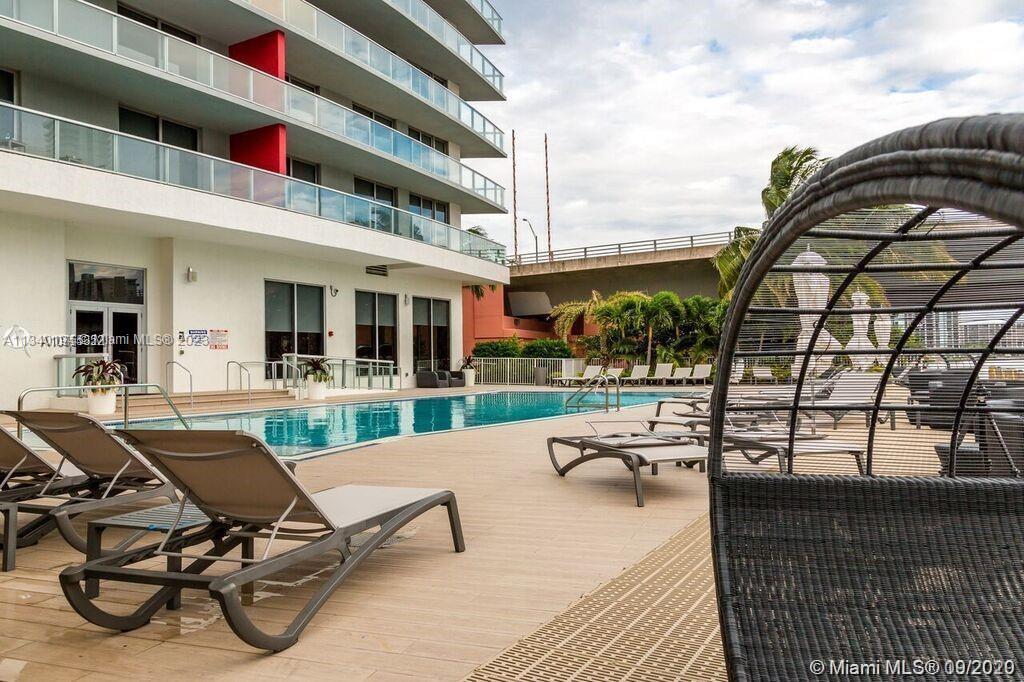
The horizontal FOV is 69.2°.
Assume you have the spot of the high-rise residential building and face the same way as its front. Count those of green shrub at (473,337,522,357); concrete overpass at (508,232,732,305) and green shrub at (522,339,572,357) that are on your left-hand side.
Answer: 3

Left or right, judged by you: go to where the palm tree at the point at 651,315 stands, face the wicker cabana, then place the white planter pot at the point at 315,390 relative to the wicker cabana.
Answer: right

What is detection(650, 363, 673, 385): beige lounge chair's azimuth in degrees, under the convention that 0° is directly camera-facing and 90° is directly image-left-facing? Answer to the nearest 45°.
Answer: approximately 45°

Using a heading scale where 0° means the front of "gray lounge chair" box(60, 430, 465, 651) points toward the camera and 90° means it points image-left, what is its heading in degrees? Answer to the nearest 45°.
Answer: approximately 225°

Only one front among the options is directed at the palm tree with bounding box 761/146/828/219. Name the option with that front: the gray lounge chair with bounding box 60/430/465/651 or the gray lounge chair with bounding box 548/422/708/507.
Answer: the gray lounge chair with bounding box 60/430/465/651

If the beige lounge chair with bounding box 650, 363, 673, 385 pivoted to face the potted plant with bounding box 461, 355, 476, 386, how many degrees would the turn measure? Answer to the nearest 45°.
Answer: approximately 45° to its right

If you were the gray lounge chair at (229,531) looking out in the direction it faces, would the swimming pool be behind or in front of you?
in front

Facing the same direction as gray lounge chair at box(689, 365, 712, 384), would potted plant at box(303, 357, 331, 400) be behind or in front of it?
in front

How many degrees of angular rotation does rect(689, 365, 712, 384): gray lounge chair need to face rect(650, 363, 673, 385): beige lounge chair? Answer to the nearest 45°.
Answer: approximately 45° to its right

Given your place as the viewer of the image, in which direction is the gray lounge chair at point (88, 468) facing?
facing away from the viewer and to the right of the viewer

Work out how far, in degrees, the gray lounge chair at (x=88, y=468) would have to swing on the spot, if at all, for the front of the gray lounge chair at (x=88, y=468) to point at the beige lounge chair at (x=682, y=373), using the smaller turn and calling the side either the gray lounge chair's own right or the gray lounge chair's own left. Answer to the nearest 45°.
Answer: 0° — it already faces it

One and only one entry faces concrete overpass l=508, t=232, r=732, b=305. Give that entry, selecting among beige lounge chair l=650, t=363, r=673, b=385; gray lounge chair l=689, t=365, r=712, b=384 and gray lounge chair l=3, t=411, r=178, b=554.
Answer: gray lounge chair l=3, t=411, r=178, b=554
